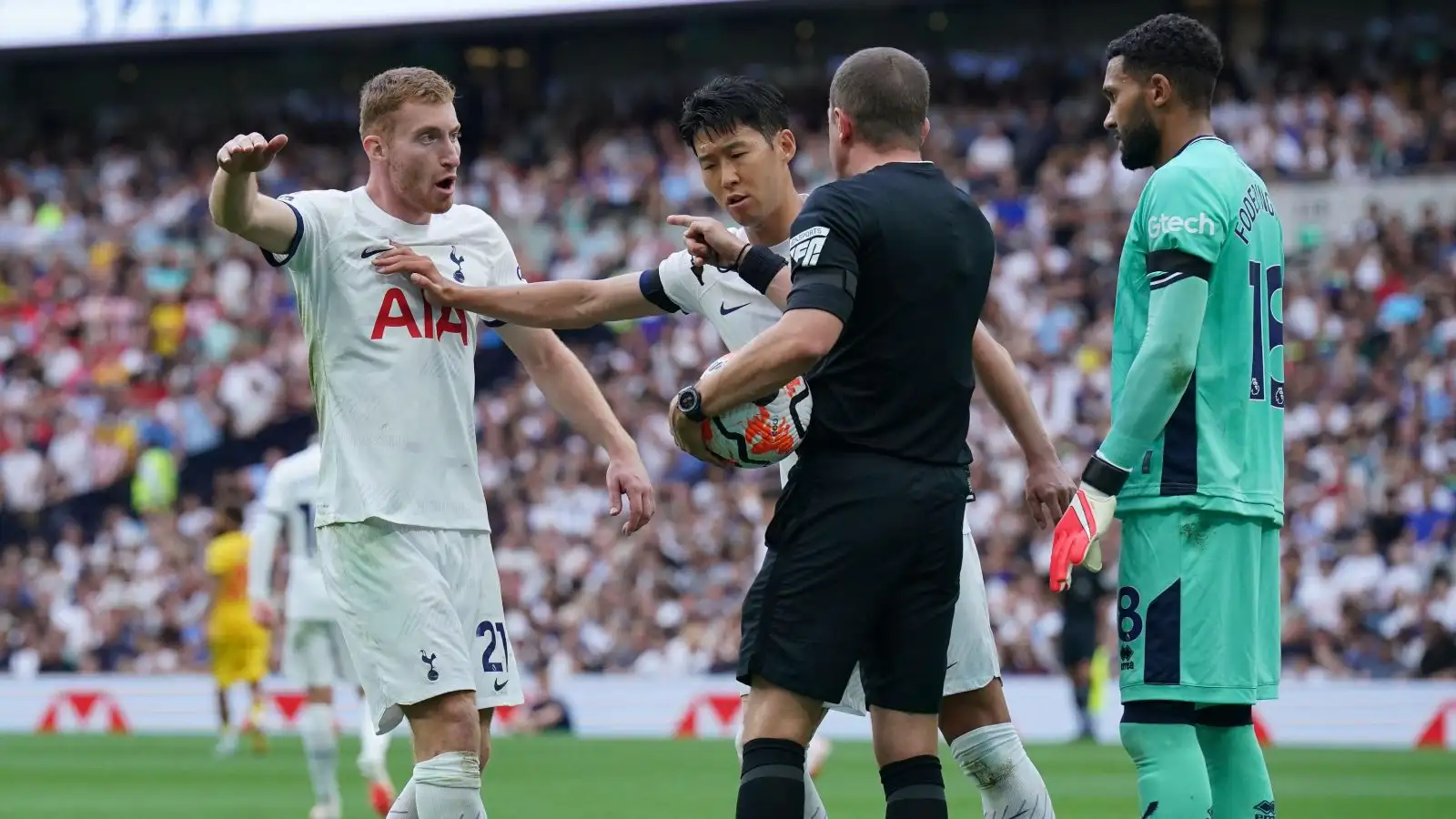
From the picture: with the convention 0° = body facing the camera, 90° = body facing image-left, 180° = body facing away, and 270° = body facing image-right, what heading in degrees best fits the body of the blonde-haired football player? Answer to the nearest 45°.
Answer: approximately 315°

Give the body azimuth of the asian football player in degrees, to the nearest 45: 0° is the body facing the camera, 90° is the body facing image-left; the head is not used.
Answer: approximately 45°

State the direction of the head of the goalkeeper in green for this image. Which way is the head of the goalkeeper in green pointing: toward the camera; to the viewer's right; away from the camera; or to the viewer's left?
to the viewer's left

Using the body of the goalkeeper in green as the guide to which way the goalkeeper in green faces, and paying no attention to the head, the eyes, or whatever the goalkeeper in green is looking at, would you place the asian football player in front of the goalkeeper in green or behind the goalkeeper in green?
in front

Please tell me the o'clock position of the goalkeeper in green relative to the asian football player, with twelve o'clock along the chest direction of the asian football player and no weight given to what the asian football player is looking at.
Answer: The goalkeeper in green is roughly at 8 o'clock from the asian football player.

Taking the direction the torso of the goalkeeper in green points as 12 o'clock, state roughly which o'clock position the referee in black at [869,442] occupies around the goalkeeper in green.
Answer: The referee in black is roughly at 11 o'clock from the goalkeeper in green.

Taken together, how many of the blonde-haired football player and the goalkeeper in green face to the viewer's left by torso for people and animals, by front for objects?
1

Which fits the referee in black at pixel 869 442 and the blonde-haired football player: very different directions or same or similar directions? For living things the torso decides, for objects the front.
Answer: very different directions

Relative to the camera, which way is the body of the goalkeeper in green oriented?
to the viewer's left

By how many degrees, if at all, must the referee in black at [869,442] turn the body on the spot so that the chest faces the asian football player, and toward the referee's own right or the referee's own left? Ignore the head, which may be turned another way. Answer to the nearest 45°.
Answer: approximately 45° to the referee's own right
